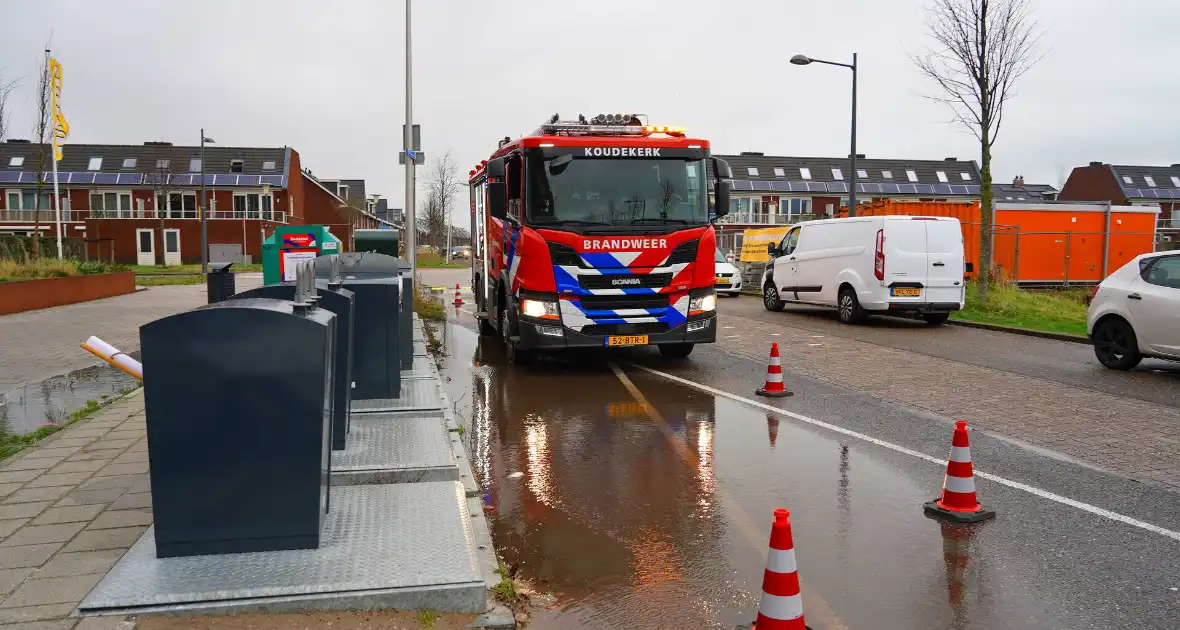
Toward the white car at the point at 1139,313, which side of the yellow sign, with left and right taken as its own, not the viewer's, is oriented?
front

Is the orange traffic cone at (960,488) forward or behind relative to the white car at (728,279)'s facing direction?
forward

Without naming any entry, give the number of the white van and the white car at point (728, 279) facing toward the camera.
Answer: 1

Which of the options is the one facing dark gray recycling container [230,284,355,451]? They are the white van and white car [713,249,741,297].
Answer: the white car

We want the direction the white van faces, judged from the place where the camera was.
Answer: facing away from the viewer and to the left of the viewer

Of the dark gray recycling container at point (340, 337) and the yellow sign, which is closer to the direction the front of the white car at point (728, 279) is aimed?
the dark gray recycling container

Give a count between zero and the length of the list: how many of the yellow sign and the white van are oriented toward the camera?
1

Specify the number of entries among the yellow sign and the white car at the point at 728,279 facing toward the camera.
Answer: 2

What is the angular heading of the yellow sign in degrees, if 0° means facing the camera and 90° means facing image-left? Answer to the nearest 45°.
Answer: approximately 0°

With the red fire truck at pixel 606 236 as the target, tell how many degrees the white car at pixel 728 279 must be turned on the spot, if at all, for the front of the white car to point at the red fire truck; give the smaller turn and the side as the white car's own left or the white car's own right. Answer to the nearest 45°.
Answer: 0° — it already faces it

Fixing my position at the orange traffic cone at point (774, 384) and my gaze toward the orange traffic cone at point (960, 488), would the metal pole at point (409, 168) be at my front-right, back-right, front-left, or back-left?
back-right

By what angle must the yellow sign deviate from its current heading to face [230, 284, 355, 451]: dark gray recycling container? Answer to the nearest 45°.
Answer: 0° — it already faces it
